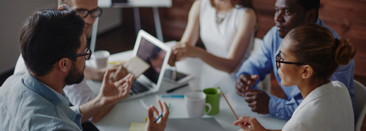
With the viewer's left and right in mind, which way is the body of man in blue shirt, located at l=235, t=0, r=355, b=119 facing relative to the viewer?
facing the viewer and to the left of the viewer

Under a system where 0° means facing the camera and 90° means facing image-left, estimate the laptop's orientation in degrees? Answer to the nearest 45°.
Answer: approximately 45°

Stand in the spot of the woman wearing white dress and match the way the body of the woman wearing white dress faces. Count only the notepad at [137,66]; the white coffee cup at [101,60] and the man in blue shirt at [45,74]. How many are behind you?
0

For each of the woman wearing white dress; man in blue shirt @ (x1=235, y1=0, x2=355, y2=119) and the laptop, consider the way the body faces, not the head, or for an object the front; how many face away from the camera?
0

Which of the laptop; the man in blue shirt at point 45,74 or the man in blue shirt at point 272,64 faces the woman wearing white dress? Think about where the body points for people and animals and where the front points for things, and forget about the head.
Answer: the man in blue shirt at point 45,74

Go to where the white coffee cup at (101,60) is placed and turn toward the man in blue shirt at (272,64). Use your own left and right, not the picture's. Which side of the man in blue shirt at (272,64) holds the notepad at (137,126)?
right

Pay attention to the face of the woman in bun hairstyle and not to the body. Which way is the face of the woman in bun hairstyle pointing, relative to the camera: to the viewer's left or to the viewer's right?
to the viewer's left

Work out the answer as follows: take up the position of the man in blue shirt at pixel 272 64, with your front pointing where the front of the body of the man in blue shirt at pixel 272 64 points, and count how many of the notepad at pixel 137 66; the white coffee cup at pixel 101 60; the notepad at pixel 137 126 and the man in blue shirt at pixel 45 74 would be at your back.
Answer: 0

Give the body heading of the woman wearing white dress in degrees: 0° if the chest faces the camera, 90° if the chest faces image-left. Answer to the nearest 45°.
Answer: approximately 45°

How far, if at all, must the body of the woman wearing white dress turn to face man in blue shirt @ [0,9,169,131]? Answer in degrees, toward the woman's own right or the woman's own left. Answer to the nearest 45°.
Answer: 0° — they already face them
